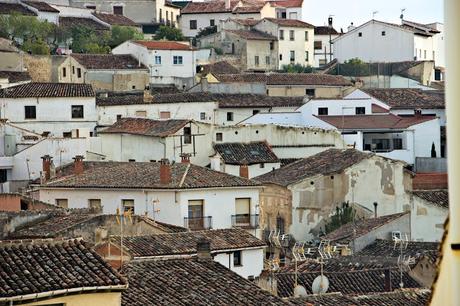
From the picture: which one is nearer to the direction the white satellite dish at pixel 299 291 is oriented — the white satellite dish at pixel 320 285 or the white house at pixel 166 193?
the white satellite dish

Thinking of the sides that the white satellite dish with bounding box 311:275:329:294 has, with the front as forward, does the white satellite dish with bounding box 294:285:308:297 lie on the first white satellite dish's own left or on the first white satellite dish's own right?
on the first white satellite dish's own right

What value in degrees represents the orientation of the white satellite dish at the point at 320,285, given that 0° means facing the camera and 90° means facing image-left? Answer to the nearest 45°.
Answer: approximately 315°

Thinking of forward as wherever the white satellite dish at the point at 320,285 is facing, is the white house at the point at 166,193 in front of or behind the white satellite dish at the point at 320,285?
behind

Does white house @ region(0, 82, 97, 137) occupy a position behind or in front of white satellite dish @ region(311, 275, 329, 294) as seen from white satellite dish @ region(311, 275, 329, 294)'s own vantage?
behind

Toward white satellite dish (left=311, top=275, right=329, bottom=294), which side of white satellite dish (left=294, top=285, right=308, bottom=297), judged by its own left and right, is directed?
left
